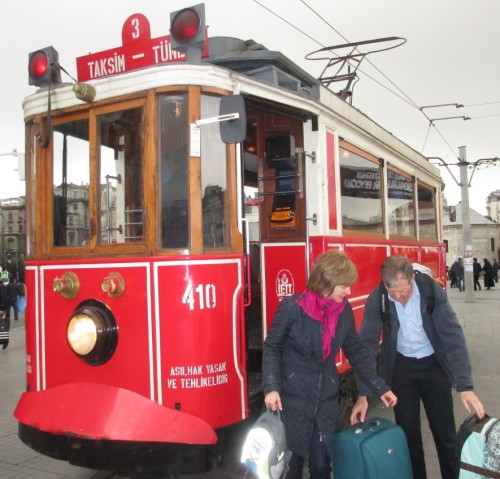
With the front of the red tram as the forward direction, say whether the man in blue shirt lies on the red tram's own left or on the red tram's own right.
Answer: on the red tram's own left

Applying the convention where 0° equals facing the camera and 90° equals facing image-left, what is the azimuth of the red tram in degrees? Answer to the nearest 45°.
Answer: approximately 45°

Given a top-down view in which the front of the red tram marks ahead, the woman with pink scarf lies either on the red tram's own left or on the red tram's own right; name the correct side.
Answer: on the red tram's own left

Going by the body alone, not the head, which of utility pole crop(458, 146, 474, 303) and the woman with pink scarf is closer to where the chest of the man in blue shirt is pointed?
the woman with pink scarf

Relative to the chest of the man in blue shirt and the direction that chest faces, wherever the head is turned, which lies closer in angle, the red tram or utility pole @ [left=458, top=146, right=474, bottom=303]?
the red tram

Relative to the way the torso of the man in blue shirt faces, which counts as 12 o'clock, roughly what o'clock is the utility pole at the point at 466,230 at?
The utility pole is roughly at 6 o'clock from the man in blue shirt.

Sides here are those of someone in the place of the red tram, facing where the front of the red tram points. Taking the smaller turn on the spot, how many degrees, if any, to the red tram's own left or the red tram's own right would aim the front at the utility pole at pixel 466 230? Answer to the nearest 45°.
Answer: approximately 180°

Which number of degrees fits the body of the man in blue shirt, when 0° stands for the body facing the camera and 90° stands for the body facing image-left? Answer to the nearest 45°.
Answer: approximately 0°
